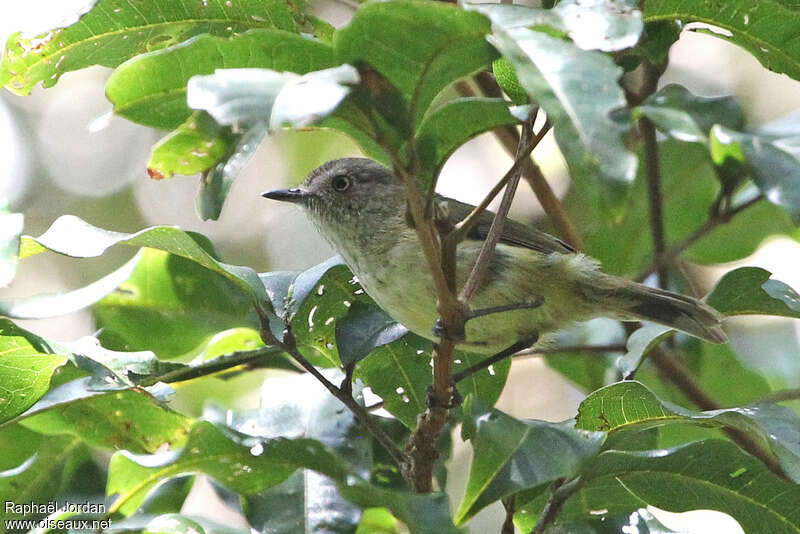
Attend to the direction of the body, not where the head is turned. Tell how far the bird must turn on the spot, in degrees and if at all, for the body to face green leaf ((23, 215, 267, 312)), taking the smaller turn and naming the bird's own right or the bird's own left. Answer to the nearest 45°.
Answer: approximately 45° to the bird's own left

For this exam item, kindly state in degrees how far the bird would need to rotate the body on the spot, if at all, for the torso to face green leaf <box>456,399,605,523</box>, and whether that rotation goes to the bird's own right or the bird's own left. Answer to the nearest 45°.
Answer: approximately 90° to the bird's own left

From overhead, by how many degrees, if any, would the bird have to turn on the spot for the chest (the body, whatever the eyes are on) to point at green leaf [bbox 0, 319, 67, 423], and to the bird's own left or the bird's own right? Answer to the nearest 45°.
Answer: approximately 45° to the bird's own left

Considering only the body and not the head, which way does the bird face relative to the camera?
to the viewer's left

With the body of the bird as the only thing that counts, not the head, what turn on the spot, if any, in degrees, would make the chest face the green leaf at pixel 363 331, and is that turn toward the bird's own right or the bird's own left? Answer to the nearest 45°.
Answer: approximately 45° to the bird's own left

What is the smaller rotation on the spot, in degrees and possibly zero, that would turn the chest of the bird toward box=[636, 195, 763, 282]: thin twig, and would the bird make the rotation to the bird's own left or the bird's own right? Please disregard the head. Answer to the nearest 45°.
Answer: approximately 180°
